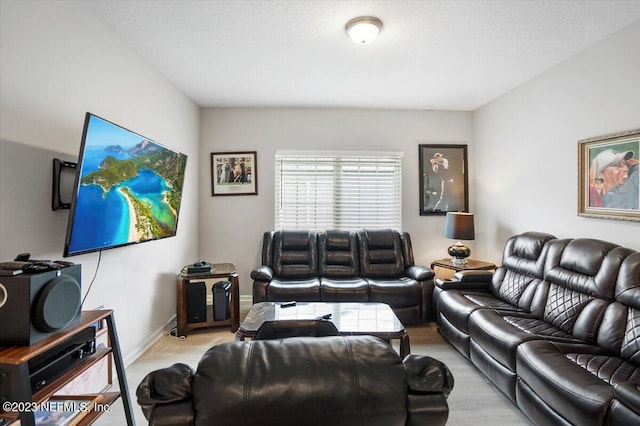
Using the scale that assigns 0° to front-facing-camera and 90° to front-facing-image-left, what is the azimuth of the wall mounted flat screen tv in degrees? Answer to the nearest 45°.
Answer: approximately 315°

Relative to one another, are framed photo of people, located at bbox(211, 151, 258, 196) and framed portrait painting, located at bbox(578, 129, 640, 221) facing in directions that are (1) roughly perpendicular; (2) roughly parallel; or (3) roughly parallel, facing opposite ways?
roughly perpendicular

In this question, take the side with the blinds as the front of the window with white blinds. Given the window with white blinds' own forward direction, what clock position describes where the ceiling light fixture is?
The ceiling light fixture is roughly at 12 o'clock from the window with white blinds.

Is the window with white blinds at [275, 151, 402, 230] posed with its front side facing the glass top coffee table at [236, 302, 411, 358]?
yes

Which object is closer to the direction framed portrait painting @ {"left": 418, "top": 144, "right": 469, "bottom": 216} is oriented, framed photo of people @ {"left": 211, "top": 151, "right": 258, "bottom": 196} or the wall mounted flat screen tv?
the wall mounted flat screen tv

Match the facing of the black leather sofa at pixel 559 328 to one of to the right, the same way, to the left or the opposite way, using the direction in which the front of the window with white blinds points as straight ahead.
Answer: to the right

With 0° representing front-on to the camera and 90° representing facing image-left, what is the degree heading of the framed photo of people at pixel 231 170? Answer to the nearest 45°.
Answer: approximately 0°

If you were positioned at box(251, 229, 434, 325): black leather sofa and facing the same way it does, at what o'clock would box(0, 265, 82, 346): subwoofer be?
The subwoofer is roughly at 1 o'clock from the black leather sofa.

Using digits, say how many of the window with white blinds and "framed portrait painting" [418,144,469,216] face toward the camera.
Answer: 2

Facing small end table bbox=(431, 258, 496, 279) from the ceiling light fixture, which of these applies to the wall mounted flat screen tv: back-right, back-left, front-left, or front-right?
back-left

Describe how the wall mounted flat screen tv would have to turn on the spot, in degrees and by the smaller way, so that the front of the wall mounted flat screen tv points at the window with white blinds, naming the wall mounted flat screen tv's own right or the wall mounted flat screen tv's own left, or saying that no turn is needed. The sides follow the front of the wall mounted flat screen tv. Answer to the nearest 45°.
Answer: approximately 90° to the wall mounted flat screen tv's own left

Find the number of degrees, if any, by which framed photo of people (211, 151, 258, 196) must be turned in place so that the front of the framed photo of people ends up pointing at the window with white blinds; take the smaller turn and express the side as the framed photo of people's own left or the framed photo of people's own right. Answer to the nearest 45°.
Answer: approximately 90° to the framed photo of people's own left

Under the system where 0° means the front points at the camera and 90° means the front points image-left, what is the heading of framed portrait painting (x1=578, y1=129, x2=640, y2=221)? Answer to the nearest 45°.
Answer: approximately 45°

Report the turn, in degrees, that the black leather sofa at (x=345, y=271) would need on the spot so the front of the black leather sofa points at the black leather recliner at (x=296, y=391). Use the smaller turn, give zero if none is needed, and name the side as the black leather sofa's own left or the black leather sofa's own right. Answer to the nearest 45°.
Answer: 0° — it already faces it

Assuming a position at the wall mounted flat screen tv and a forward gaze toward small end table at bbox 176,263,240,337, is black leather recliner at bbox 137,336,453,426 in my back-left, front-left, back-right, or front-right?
back-right
